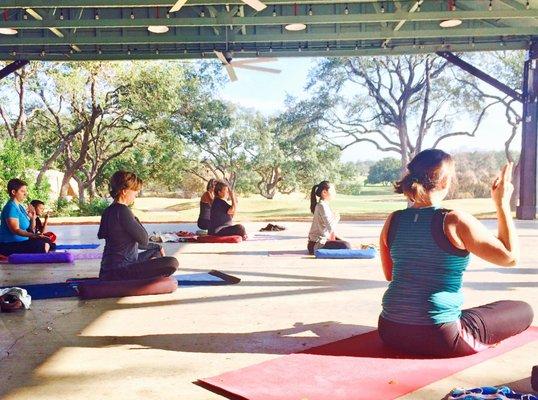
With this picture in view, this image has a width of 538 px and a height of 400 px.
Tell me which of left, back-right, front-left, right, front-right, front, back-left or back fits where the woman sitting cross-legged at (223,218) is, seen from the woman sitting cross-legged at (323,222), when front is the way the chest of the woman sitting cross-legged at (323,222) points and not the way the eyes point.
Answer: back-left

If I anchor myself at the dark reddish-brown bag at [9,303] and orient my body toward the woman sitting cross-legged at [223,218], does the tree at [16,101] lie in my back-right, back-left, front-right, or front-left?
front-left

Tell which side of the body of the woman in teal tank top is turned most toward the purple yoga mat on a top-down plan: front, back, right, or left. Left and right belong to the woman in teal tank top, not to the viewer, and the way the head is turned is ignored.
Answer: left

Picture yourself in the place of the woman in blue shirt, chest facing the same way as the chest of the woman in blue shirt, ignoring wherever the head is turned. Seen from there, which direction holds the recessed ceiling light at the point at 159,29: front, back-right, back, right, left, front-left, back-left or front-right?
front-left

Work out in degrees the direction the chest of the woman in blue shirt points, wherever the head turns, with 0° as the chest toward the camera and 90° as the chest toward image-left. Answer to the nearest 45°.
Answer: approximately 270°

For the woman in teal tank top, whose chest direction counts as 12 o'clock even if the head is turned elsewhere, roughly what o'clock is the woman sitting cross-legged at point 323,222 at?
The woman sitting cross-legged is roughly at 10 o'clock from the woman in teal tank top.

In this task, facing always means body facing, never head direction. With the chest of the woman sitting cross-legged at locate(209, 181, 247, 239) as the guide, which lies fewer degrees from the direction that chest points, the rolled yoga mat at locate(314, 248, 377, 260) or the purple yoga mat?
the rolled yoga mat

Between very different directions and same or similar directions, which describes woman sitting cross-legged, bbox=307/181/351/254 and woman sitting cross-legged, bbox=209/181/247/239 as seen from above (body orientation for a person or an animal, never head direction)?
same or similar directions
